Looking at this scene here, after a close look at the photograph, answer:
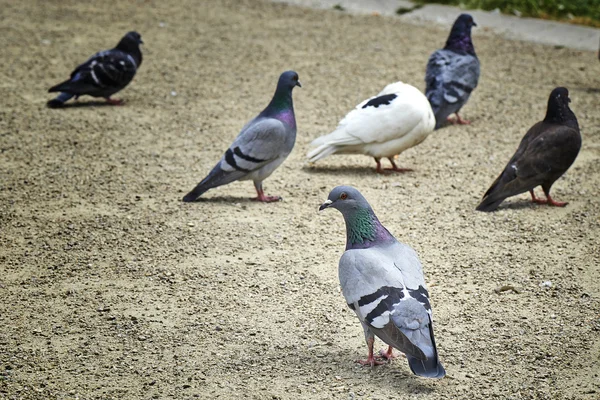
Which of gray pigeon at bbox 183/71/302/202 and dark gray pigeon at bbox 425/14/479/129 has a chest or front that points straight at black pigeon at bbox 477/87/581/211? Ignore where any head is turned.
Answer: the gray pigeon

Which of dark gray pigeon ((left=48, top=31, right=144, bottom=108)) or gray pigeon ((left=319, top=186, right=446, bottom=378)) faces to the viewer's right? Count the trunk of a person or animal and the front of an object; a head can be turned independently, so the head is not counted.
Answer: the dark gray pigeon

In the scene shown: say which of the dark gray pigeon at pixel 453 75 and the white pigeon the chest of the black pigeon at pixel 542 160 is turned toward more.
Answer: the dark gray pigeon

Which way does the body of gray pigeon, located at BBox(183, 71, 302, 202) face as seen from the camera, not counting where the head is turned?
to the viewer's right

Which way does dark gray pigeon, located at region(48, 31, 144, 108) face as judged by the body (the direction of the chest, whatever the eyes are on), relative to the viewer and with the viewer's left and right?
facing to the right of the viewer

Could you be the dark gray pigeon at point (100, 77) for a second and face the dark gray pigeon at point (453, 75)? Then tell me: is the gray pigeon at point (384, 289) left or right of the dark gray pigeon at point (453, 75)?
right

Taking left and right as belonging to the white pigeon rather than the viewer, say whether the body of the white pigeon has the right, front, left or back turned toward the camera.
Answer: right

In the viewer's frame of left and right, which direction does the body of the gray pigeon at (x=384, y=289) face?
facing away from the viewer and to the left of the viewer

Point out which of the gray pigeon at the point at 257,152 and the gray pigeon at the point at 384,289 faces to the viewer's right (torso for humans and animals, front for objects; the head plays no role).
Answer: the gray pigeon at the point at 257,152

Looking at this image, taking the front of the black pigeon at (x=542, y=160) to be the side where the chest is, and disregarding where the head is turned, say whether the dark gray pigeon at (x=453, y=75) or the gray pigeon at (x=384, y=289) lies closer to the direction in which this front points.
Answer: the dark gray pigeon

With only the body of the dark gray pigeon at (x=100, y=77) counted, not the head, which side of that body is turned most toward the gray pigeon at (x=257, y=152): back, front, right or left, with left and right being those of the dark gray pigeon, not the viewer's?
right

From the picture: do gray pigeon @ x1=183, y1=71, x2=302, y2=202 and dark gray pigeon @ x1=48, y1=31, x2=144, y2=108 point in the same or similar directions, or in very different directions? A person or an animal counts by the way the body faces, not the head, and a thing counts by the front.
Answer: same or similar directions

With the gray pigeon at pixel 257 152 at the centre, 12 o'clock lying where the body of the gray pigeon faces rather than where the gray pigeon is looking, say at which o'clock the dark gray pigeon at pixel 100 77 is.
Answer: The dark gray pigeon is roughly at 8 o'clock from the gray pigeon.

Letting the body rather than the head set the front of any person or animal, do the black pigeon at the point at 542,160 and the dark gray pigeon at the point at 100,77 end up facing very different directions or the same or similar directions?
same or similar directions

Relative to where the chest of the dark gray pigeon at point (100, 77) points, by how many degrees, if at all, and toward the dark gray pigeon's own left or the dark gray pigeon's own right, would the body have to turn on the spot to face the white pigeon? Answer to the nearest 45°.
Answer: approximately 45° to the dark gray pigeon's own right

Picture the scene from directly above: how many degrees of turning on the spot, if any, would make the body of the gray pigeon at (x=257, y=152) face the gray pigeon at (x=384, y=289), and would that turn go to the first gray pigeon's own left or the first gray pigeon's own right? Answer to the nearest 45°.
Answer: approximately 90° to the first gray pigeon's own right

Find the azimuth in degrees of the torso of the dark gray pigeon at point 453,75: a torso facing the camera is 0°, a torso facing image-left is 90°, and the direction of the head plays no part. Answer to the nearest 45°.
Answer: approximately 225°
